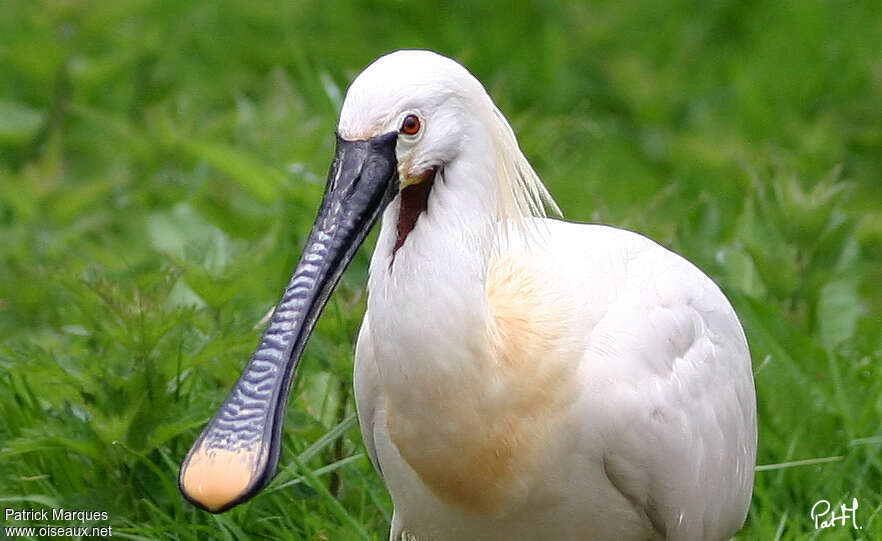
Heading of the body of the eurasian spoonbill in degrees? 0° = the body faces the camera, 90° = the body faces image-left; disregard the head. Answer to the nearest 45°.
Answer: approximately 45°
